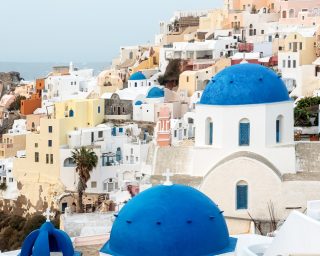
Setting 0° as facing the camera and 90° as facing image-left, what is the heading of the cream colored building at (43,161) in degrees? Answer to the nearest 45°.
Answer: approximately 0°

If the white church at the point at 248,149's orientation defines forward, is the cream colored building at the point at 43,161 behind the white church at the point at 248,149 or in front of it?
behind

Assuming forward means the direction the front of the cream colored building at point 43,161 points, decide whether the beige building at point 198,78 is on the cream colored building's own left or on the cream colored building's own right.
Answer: on the cream colored building's own left

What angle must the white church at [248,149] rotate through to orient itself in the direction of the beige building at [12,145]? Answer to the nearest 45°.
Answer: approximately 135° to its right

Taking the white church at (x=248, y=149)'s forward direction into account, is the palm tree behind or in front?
behind

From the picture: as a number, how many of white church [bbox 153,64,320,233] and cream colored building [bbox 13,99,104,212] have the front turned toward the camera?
2

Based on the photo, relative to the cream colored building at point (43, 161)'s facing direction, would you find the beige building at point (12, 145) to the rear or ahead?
to the rear

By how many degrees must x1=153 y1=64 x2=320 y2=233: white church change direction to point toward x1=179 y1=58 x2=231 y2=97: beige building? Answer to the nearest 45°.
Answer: approximately 180°

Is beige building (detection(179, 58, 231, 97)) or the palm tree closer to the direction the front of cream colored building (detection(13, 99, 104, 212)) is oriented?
the palm tree
